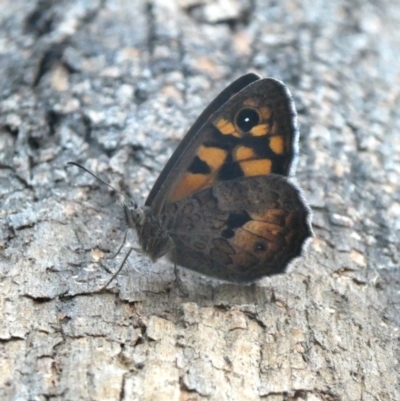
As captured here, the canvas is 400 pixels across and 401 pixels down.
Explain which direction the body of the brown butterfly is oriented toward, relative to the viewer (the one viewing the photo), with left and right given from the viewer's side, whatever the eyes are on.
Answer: facing to the left of the viewer
